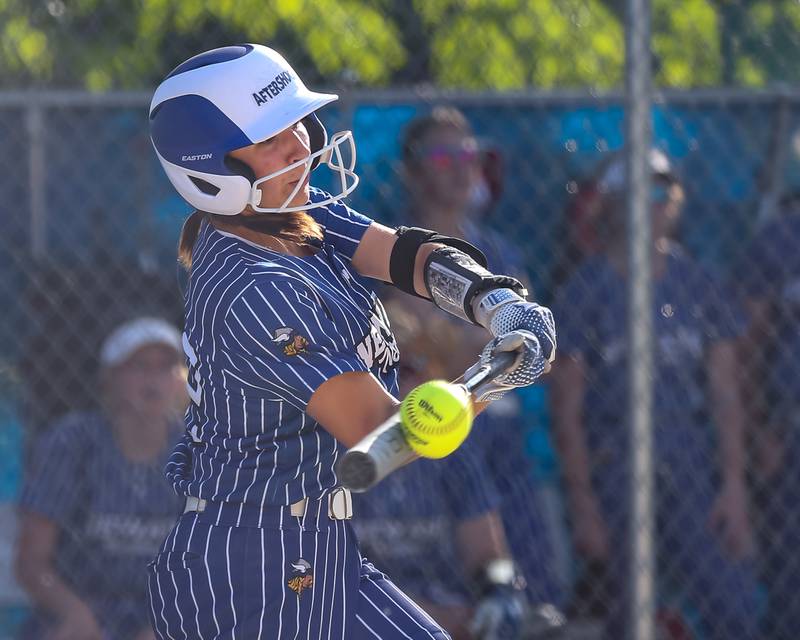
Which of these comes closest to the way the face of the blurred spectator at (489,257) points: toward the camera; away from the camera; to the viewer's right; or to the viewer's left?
toward the camera

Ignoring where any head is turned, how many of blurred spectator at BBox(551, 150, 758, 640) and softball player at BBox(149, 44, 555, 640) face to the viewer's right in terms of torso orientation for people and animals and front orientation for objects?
1

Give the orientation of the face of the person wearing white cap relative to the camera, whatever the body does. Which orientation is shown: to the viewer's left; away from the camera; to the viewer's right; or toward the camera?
toward the camera

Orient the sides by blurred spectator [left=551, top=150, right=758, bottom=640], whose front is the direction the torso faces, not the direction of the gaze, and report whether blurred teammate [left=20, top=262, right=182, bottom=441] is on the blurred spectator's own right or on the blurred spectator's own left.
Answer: on the blurred spectator's own right

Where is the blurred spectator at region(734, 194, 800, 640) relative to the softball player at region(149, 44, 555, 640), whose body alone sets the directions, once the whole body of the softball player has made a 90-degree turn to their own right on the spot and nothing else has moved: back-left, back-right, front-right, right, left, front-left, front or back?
back-left

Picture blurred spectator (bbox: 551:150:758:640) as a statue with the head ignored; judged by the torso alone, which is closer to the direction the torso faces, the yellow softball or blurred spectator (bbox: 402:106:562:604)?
the yellow softball

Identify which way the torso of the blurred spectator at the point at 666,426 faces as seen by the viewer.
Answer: toward the camera

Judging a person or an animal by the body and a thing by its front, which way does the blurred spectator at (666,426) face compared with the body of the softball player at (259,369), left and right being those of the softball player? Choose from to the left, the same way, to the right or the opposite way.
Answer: to the right

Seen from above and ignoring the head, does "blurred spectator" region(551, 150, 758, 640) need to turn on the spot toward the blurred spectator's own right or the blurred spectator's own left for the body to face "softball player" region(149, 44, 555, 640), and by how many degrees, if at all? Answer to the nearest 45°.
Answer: approximately 45° to the blurred spectator's own right

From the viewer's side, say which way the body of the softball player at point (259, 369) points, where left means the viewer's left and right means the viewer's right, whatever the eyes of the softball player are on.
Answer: facing to the right of the viewer

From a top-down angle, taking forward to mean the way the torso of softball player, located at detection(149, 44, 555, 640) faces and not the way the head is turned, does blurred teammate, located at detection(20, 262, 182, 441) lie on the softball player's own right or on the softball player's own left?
on the softball player's own left

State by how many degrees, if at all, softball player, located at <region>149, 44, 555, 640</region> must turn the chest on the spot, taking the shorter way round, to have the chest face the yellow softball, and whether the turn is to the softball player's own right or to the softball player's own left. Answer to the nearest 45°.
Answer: approximately 45° to the softball player's own right

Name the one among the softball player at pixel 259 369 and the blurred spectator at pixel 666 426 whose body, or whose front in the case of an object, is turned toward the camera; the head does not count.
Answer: the blurred spectator

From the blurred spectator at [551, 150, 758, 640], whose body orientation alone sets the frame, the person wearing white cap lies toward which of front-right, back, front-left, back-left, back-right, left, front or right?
front-right
